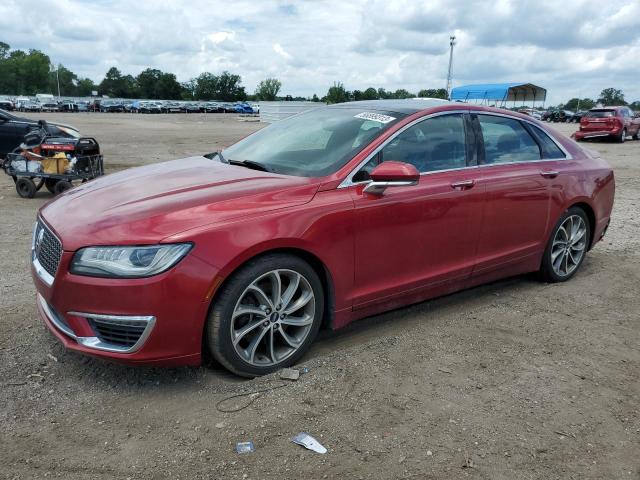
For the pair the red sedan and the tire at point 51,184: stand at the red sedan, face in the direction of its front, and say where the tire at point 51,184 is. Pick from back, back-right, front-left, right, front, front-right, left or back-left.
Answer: right

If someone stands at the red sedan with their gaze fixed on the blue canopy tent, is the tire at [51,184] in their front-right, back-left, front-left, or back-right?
front-left

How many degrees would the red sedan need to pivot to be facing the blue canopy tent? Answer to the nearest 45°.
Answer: approximately 135° to its right

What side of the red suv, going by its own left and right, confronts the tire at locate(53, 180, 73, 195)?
back

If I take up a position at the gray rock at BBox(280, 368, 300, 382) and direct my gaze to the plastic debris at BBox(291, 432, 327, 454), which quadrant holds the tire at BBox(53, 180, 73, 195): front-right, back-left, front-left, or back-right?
back-right

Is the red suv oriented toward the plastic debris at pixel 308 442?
no

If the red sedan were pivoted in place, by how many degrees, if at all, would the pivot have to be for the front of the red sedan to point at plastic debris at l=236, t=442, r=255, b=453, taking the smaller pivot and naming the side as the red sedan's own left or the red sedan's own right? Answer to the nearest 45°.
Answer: approximately 45° to the red sedan's own left

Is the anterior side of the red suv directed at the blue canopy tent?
no

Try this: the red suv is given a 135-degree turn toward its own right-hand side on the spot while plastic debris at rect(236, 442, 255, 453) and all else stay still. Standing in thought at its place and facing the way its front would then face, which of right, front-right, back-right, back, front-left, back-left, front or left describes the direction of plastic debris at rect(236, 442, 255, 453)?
front

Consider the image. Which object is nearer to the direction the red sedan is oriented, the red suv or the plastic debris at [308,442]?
the plastic debris

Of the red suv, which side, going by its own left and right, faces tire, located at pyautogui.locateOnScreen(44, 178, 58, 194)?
back

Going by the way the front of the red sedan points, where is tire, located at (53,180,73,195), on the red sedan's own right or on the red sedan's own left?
on the red sedan's own right

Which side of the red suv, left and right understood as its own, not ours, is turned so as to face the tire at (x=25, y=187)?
back

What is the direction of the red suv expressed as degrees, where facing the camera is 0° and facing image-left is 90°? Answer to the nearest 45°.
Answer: approximately 225°

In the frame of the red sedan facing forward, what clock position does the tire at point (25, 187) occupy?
The tire is roughly at 3 o'clock from the red sedan.
